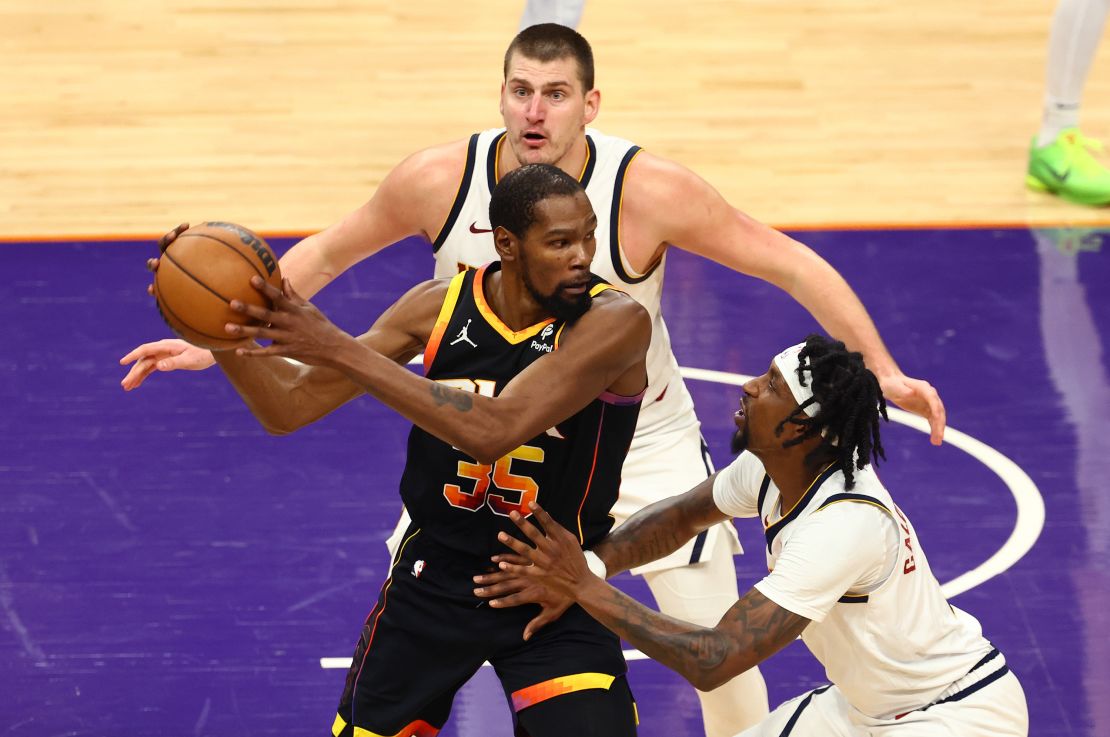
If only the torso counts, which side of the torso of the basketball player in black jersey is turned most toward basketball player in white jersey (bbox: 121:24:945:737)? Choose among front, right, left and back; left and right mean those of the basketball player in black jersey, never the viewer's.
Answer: back

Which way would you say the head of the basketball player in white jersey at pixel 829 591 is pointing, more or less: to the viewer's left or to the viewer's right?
to the viewer's left

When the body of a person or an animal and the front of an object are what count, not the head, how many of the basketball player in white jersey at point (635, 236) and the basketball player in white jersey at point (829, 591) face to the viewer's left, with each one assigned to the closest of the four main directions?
1

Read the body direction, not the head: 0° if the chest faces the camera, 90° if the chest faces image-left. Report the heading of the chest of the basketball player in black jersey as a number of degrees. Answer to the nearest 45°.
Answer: approximately 0°

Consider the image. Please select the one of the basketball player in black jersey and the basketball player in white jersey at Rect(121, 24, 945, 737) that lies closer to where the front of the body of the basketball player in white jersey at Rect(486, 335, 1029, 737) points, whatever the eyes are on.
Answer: the basketball player in black jersey

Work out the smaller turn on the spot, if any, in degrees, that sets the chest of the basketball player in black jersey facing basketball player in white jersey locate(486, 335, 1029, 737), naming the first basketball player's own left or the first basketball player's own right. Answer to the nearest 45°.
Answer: approximately 90° to the first basketball player's own left

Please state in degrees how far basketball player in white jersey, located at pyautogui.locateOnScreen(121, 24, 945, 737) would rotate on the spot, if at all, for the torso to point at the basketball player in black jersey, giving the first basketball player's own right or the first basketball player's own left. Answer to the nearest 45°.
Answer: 0° — they already face them

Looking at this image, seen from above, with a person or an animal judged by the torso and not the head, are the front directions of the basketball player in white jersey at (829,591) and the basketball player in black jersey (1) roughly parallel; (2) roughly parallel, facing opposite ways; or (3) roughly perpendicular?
roughly perpendicular

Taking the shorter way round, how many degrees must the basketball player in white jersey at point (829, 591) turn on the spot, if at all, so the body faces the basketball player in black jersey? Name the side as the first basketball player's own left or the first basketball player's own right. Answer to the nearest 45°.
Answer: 0° — they already face them

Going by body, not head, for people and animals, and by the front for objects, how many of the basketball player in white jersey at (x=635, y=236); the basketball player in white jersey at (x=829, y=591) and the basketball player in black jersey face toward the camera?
2

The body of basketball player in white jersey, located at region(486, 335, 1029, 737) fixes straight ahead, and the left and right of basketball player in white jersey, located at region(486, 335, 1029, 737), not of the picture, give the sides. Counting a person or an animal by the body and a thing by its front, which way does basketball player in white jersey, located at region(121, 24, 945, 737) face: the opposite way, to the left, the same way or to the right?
to the left

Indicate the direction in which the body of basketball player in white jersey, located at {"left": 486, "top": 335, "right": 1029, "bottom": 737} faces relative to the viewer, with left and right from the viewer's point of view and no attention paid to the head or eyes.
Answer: facing to the left of the viewer
